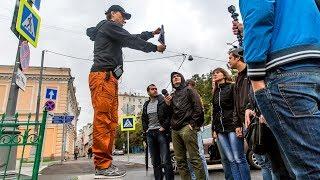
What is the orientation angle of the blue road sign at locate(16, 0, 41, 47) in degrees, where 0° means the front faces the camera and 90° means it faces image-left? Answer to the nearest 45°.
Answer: approximately 315°

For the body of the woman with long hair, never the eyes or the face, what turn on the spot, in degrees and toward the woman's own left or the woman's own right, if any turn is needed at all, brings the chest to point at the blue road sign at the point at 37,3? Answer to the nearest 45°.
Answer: approximately 45° to the woman's own right

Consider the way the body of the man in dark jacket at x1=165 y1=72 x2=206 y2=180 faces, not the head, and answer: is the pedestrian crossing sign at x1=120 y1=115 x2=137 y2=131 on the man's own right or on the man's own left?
on the man's own right

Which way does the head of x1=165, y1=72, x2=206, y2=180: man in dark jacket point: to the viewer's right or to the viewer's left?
to the viewer's left
